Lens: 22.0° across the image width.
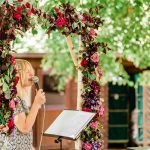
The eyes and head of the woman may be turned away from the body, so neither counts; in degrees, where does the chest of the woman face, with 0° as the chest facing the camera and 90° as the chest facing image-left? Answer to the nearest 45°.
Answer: approximately 270°

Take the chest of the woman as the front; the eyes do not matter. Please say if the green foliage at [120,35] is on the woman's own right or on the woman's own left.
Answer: on the woman's own left

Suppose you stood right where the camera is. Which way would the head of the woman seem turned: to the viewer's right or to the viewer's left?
to the viewer's right

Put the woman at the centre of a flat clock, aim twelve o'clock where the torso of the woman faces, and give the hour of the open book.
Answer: The open book is roughly at 12 o'clock from the woman.

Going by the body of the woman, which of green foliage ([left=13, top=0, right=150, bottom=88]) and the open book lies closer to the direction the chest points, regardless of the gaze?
the open book
